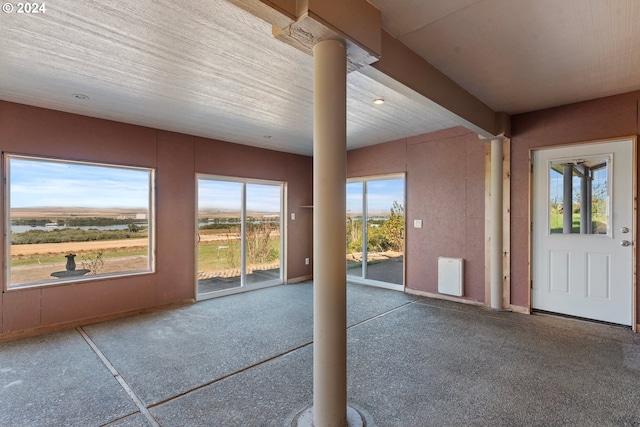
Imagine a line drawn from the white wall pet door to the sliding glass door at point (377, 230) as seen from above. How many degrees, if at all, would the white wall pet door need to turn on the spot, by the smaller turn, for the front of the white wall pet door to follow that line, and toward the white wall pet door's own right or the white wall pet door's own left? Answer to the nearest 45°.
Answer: approximately 90° to the white wall pet door's own right

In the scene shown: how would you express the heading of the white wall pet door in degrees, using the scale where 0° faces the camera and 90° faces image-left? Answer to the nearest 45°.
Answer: approximately 45°

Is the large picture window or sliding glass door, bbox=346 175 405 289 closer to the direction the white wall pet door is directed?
the large picture window

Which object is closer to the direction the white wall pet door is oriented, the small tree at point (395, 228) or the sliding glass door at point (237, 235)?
the sliding glass door

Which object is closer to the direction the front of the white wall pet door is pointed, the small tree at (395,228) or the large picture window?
the large picture window

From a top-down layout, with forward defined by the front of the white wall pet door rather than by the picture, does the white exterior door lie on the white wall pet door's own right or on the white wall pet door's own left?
on the white wall pet door's own left

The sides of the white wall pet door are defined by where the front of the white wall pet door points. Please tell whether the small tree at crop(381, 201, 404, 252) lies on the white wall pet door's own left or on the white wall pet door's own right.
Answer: on the white wall pet door's own right

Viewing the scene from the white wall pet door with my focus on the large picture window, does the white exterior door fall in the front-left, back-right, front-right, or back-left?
back-left
